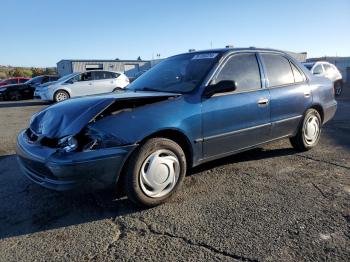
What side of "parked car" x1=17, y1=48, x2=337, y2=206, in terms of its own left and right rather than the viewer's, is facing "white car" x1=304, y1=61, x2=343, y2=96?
back

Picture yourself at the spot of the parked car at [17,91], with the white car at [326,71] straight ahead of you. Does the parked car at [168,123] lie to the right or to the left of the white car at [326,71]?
right

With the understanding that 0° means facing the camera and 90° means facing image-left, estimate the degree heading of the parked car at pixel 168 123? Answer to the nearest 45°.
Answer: approximately 45°
